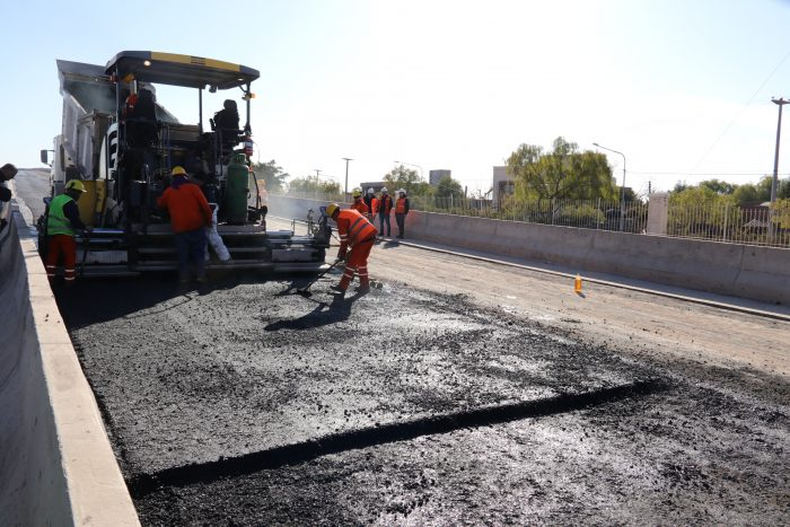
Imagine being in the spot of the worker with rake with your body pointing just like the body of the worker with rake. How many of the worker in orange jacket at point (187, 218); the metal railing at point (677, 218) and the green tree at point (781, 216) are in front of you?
1

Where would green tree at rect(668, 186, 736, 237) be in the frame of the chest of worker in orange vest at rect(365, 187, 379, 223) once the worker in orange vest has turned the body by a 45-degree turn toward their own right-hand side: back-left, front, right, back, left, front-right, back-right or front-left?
back

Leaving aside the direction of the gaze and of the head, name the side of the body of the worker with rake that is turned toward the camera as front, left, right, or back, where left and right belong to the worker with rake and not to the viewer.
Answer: left

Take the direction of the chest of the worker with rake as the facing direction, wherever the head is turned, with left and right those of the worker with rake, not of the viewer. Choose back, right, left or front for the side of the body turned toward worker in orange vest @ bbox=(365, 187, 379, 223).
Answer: right

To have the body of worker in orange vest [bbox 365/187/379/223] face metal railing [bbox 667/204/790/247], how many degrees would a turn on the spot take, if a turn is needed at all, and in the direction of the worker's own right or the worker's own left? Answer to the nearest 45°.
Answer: approximately 135° to the worker's own left

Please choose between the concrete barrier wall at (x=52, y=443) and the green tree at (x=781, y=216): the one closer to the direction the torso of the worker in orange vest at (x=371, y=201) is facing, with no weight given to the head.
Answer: the concrete barrier wall

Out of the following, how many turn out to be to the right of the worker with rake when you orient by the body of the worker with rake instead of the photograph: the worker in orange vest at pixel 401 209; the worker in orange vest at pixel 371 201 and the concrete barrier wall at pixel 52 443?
2

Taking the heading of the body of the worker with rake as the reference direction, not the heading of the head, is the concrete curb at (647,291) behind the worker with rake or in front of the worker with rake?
behind
